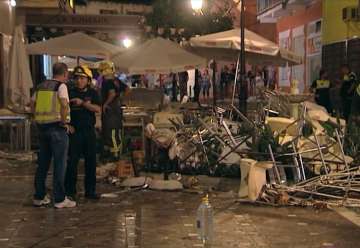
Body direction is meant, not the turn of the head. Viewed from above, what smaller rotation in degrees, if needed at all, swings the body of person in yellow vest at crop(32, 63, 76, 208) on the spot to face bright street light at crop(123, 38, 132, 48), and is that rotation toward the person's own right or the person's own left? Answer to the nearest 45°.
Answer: approximately 45° to the person's own left

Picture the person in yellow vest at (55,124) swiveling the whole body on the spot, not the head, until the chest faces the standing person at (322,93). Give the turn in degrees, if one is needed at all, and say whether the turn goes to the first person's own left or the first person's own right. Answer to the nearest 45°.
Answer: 0° — they already face them

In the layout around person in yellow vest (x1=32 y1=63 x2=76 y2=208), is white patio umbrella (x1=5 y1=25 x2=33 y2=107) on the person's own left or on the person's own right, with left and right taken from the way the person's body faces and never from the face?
on the person's own left

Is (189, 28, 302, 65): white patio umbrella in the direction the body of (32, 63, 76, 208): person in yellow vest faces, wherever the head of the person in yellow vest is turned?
yes

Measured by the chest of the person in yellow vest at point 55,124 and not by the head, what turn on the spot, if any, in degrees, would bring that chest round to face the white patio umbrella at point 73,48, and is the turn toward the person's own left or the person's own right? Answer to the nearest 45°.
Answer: approximately 45° to the person's own left

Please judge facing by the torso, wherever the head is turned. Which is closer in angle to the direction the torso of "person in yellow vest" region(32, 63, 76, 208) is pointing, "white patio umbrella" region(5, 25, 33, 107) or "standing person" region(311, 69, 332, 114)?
the standing person

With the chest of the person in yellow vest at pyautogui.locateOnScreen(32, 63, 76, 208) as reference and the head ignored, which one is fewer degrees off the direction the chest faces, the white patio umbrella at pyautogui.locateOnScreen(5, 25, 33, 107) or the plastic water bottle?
the white patio umbrella

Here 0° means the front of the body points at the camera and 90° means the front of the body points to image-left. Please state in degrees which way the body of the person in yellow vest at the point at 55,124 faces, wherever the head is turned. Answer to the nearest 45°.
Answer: approximately 225°
